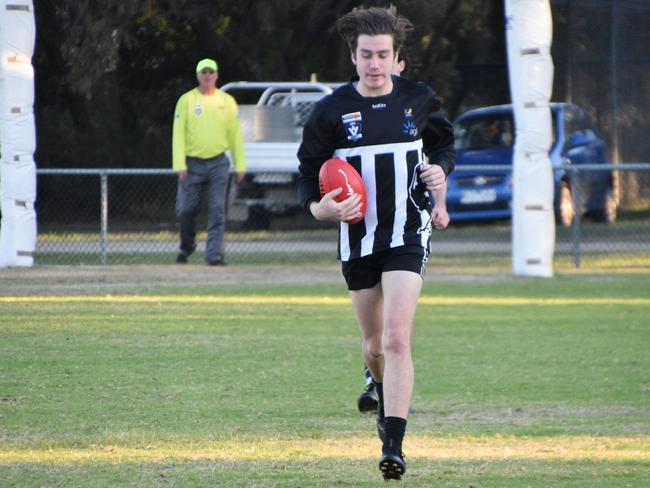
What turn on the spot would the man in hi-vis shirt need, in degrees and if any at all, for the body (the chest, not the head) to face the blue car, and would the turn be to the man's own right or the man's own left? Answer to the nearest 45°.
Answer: approximately 135° to the man's own left

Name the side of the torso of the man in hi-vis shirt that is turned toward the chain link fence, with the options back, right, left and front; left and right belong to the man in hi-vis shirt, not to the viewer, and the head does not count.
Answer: back

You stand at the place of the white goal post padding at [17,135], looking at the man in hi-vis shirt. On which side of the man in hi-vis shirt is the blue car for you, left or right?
left

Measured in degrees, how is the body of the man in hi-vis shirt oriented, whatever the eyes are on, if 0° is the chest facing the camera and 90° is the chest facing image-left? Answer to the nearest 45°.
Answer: approximately 0°
